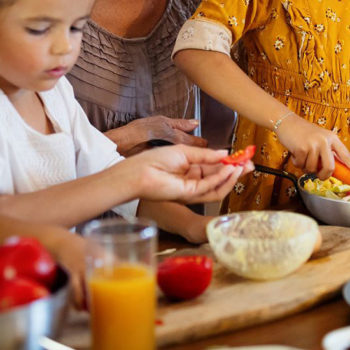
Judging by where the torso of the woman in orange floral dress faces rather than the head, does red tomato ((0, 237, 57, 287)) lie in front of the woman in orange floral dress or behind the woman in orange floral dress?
in front

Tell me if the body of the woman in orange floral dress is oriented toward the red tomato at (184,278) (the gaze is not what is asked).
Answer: yes

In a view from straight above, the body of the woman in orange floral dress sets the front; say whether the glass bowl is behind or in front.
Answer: in front

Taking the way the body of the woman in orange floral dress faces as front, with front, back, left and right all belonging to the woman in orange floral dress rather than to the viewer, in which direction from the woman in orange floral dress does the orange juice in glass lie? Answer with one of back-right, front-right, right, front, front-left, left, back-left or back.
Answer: front

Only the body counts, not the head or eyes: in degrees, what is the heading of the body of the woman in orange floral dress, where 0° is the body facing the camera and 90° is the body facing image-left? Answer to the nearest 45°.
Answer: approximately 0°

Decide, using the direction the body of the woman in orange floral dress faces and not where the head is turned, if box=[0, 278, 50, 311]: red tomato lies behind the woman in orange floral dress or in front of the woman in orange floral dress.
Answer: in front

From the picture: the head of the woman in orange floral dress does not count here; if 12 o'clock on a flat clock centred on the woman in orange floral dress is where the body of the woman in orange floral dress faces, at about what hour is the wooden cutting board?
The wooden cutting board is roughly at 12 o'clock from the woman in orange floral dress.

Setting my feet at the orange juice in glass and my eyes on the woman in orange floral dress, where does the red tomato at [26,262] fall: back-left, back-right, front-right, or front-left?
back-left
